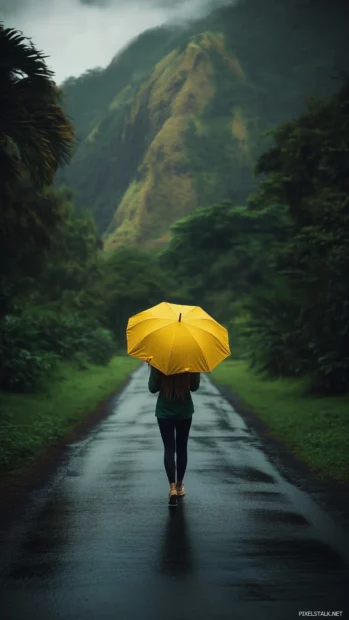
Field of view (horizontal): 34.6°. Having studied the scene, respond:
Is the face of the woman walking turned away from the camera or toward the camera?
away from the camera

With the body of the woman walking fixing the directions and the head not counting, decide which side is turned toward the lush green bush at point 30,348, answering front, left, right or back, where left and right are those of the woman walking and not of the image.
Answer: front

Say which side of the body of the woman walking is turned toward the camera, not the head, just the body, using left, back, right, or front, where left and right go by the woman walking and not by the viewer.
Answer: back
